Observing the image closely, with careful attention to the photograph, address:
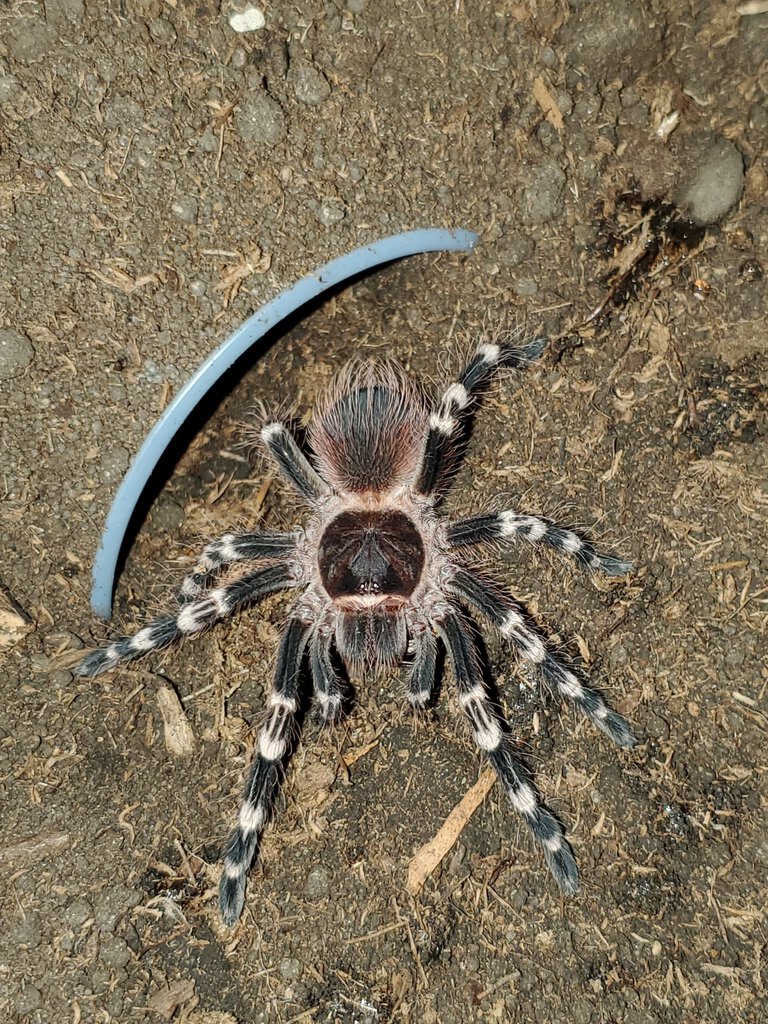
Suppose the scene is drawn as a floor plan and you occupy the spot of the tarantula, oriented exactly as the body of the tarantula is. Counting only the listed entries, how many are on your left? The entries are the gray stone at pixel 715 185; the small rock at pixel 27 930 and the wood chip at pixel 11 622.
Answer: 1

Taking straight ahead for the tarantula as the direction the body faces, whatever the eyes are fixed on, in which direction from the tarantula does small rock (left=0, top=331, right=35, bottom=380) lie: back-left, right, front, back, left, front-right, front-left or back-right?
right

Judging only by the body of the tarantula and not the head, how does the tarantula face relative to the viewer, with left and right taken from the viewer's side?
facing the viewer

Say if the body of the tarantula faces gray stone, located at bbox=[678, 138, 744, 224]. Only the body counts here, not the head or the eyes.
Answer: no

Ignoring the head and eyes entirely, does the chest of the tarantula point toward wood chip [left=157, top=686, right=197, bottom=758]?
no
